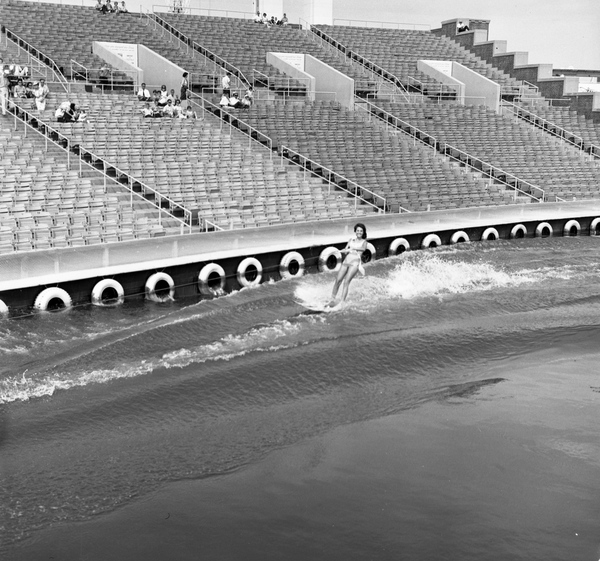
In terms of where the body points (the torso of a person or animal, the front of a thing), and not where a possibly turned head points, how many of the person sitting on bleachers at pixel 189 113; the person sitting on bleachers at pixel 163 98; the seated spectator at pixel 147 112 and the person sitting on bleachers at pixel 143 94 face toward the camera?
4

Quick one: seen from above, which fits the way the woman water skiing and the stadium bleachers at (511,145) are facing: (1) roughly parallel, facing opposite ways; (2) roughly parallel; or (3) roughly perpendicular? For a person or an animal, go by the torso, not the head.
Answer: roughly parallel

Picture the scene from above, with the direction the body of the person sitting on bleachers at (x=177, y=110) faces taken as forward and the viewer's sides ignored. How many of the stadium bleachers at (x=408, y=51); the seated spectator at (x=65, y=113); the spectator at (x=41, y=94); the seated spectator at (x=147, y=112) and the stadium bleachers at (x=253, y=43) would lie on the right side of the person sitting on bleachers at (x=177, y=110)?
3

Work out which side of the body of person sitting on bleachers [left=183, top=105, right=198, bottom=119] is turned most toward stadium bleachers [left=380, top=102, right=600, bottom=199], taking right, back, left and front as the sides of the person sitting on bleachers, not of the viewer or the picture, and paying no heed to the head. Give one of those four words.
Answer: left

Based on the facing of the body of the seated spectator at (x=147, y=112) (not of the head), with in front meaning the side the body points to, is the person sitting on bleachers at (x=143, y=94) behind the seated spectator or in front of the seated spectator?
behind

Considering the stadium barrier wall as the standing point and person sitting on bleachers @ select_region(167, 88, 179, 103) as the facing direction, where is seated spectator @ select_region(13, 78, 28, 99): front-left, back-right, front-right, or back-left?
front-left

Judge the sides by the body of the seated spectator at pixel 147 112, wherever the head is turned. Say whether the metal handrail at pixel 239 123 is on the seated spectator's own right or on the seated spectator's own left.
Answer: on the seated spectator's own left

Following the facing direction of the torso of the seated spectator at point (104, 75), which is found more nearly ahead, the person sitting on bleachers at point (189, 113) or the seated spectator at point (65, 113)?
the seated spectator

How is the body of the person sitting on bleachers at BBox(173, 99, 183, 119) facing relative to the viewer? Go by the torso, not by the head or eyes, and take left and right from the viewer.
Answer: facing the viewer and to the right of the viewer

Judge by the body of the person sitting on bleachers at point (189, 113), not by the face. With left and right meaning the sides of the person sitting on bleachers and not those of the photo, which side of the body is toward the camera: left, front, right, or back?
front

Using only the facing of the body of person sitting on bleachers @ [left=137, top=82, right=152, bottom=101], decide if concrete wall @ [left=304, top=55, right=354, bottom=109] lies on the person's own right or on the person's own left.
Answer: on the person's own left

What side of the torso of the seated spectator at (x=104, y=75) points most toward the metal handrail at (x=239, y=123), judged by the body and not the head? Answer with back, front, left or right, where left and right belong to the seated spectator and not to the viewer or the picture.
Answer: left

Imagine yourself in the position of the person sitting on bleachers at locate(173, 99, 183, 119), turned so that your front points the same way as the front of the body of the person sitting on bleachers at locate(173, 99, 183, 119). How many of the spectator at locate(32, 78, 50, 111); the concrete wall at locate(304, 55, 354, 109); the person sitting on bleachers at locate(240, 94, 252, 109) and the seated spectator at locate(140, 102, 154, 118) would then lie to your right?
2

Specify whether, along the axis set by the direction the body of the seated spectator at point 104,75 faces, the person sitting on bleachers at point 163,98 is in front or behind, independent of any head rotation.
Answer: in front

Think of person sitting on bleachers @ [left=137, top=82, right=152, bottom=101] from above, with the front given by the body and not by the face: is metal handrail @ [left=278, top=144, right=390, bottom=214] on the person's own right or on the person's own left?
on the person's own left

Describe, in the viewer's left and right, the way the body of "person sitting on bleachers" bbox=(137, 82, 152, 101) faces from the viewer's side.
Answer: facing the viewer
